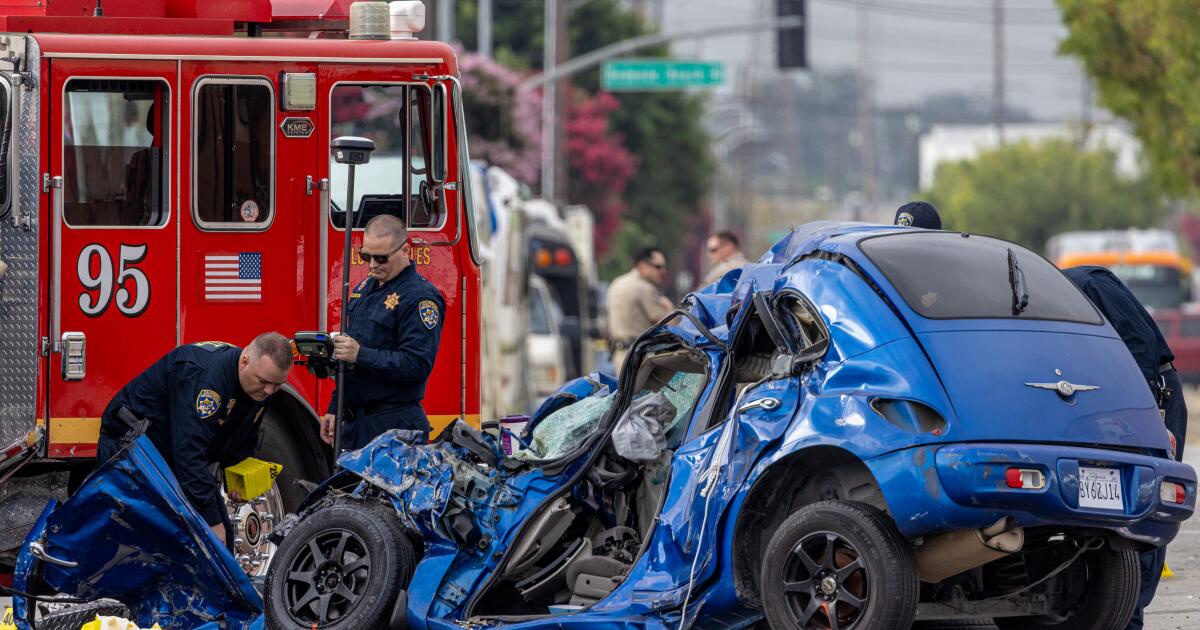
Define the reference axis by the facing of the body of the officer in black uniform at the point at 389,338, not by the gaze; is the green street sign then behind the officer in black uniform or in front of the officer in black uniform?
behind

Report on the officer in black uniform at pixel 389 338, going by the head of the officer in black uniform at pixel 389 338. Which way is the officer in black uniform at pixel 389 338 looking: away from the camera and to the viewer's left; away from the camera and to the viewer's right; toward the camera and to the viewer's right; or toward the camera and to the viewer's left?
toward the camera and to the viewer's left

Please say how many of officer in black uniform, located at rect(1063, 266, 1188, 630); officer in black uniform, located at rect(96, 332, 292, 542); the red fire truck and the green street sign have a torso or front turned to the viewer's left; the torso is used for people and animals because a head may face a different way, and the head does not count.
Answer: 1

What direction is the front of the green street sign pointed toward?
toward the camera

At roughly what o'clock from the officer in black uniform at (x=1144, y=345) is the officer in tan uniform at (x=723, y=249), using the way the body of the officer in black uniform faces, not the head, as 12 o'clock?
The officer in tan uniform is roughly at 2 o'clock from the officer in black uniform.

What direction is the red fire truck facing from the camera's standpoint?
to the viewer's right

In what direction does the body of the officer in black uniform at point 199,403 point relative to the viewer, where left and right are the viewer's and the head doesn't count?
facing the viewer and to the right of the viewer

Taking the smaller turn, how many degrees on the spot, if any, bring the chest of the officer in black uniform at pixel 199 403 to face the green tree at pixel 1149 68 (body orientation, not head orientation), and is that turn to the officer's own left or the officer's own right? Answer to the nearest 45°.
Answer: approximately 90° to the officer's own left

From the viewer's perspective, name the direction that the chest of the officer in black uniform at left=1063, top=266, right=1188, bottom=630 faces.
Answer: to the viewer's left

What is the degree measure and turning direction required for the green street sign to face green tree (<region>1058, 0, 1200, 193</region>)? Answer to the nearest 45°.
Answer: approximately 45° to its left

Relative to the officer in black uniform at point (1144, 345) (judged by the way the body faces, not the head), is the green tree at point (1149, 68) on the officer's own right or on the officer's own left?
on the officer's own right

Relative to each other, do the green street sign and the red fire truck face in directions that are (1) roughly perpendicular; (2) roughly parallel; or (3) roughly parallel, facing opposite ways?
roughly perpendicular

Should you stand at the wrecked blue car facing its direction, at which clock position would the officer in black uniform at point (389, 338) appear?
The officer in black uniform is roughly at 12 o'clock from the wrecked blue car.
